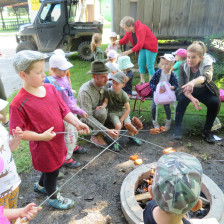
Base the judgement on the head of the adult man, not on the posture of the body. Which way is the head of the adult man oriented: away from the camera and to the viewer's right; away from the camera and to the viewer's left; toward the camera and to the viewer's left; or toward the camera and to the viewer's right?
toward the camera and to the viewer's right

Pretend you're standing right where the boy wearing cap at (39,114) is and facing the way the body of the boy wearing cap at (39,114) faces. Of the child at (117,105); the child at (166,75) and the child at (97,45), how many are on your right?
0

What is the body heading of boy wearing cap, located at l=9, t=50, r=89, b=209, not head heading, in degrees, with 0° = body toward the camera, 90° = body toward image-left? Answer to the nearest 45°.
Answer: approximately 315°

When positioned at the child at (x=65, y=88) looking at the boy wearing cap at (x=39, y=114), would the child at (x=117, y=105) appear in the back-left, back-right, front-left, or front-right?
back-left

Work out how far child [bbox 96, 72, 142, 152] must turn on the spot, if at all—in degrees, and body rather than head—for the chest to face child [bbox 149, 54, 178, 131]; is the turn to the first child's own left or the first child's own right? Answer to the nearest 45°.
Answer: approximately 135° to the first child's own left

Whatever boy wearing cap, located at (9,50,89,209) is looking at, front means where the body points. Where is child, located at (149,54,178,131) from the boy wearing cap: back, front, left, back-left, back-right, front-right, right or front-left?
left

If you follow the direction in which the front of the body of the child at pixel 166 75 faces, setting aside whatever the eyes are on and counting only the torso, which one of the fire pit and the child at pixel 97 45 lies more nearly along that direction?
the fire pit

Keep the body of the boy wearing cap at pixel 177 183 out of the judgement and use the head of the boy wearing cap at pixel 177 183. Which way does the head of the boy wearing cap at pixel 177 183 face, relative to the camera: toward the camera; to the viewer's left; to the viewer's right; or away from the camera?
away from the camera

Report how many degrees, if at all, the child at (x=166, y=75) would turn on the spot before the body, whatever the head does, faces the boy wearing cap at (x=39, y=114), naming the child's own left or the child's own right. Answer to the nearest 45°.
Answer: approximately 45° to the child's own right

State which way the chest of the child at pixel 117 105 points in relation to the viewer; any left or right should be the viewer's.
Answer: facing the viewer

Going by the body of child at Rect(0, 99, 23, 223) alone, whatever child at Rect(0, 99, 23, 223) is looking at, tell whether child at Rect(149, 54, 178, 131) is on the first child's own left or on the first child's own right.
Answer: on the first child's own left

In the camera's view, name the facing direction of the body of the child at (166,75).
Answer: toward the camera

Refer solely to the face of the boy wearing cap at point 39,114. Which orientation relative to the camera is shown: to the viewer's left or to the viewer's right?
to the viewer's right

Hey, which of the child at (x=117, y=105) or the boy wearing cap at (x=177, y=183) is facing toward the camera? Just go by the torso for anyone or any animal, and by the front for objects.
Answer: the child

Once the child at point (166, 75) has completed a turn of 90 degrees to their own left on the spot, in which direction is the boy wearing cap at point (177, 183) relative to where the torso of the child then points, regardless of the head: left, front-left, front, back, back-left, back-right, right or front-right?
right

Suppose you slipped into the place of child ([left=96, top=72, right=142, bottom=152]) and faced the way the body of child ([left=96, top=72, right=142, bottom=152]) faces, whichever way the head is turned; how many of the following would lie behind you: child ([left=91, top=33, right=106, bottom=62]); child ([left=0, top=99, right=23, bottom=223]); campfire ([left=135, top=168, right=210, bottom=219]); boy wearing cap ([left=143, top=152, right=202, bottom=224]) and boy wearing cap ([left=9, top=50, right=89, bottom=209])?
1

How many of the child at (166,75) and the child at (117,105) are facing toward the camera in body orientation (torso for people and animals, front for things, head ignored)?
2

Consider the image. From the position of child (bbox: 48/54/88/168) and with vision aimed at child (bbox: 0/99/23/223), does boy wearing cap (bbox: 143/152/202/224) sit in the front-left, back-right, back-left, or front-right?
front-left

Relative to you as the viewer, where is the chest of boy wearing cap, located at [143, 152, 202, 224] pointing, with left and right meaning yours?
facing away from the viewer
